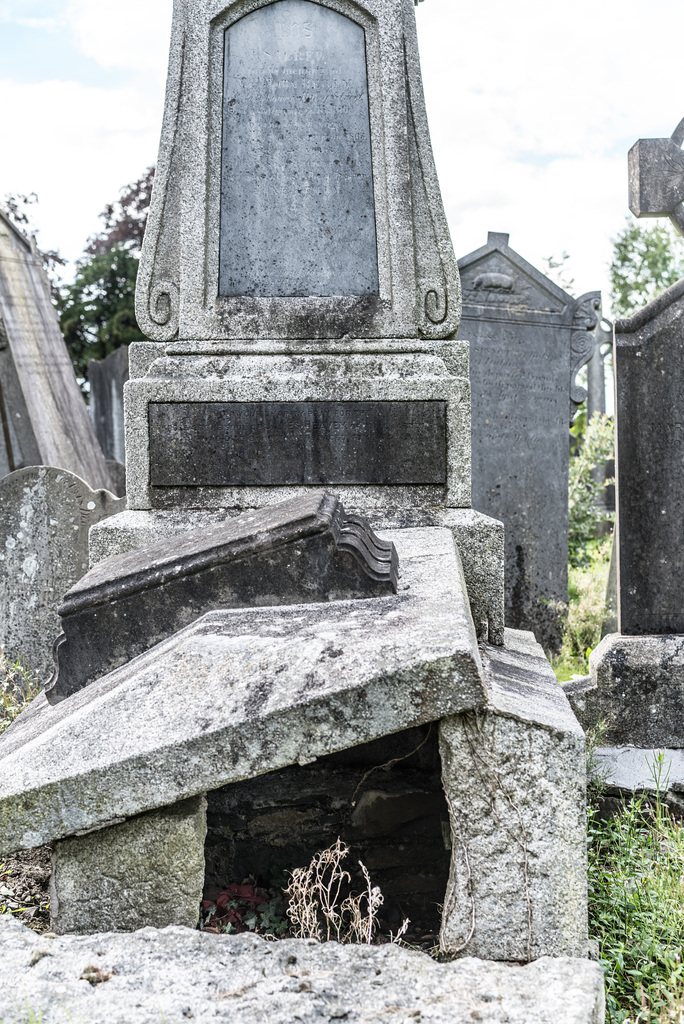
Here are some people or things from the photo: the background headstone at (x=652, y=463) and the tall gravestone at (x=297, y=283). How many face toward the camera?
2

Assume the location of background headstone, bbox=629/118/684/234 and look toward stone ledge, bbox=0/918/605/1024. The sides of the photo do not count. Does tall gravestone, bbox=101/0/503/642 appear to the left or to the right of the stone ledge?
right

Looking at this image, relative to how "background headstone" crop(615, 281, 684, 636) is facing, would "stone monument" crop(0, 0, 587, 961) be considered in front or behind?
in front

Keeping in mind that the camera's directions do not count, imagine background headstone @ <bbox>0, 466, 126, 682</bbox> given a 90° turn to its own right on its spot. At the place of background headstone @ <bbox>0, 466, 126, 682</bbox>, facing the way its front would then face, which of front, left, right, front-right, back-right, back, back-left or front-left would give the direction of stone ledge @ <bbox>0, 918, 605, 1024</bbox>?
left

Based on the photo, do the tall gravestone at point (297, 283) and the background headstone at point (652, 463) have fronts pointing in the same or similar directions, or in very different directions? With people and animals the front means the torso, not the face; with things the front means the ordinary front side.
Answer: same or similar directions

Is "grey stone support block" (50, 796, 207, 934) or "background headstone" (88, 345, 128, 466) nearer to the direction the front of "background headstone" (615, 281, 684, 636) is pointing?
the grey stone support block

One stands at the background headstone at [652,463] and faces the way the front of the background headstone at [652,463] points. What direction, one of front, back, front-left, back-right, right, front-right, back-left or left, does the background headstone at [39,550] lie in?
right

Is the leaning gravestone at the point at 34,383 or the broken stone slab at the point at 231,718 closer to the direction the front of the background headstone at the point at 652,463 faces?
the broken stone slab

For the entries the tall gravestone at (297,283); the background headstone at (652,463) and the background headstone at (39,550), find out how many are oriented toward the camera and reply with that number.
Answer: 3

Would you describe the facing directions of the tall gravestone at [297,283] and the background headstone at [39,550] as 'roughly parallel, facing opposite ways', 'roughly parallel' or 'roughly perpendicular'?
roughly parallel

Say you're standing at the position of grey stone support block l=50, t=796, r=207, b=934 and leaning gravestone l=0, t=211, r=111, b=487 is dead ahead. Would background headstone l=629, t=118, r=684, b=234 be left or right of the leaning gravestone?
right

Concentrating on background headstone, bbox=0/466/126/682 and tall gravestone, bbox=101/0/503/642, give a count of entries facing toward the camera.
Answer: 2

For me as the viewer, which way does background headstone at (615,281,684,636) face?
facing the viewer

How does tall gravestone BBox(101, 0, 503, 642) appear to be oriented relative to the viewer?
toward the camera
